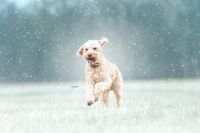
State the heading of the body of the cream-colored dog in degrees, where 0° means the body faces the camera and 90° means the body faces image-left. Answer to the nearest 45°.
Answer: approximately 45°
